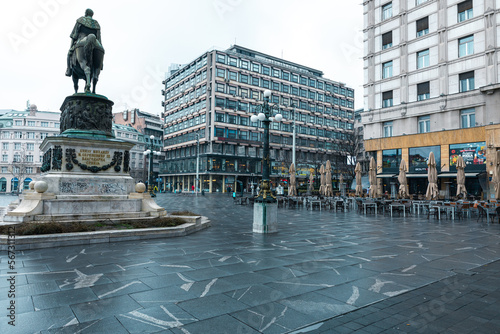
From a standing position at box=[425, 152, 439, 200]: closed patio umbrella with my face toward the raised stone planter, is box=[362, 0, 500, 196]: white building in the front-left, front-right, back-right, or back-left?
back-right

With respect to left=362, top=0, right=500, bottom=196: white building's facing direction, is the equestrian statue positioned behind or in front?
in front

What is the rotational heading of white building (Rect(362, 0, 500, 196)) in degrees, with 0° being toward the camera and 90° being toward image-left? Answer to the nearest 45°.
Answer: approximately 45°

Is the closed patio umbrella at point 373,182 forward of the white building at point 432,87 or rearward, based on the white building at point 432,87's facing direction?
forward

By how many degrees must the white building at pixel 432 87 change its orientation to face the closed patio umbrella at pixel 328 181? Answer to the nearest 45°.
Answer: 0° — it already faces it

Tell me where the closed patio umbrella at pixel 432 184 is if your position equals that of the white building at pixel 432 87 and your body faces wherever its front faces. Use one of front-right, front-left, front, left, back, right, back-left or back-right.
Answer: front-left

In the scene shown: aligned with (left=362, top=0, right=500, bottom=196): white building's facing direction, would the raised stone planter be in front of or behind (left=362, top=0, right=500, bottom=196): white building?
in front
